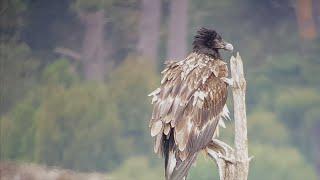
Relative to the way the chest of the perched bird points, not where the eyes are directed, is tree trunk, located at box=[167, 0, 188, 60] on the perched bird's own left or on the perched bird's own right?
on the perched bird's own left

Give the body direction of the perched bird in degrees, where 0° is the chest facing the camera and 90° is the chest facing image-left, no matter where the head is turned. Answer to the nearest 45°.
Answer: approximately 225°

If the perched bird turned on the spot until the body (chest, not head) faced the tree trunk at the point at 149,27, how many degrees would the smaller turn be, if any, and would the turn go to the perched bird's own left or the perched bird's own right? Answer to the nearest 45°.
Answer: approximately 45° to the perched bird's own left

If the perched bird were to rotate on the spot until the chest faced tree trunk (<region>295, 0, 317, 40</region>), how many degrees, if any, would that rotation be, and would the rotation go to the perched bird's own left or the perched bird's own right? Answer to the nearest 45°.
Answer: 0° — it already faces it
